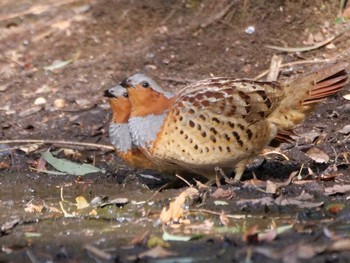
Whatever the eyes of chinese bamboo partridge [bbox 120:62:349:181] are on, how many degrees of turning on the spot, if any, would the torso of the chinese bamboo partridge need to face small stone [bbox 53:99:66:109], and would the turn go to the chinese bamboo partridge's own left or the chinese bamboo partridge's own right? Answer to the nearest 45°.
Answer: approximately 45° to the chinese bamboo partridge's own right

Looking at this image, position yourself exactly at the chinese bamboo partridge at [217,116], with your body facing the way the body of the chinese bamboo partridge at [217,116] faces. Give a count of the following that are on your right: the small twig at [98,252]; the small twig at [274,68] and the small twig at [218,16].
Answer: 2

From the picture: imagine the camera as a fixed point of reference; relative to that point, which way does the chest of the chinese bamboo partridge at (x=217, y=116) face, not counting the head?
to the viewer's left

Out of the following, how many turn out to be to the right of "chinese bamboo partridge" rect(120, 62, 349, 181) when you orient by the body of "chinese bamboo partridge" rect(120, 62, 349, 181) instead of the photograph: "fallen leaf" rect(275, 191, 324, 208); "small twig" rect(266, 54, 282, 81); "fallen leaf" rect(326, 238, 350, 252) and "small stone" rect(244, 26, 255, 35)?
2

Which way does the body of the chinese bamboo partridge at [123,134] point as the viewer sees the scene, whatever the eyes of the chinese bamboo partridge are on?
to the viewer's left

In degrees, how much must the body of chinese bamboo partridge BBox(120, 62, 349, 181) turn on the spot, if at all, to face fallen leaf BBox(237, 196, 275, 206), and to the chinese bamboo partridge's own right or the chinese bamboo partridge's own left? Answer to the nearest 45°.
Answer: approximately 135° to the chinese bamboo partridge's own left

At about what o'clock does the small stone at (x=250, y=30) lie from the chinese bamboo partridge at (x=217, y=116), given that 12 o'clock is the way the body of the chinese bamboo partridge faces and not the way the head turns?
The small stone is roughly at 3 o'clock from the chinese bamboo partridge.

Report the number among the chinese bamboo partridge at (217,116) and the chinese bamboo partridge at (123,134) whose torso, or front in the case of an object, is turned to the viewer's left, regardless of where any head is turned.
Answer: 2

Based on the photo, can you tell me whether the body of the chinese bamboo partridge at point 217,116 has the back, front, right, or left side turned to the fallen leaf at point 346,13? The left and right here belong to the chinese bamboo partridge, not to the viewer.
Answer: right
